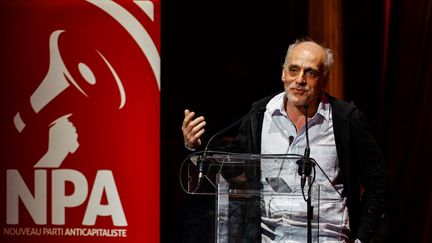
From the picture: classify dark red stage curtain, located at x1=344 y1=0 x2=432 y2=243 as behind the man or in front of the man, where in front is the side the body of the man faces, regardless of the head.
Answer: behind

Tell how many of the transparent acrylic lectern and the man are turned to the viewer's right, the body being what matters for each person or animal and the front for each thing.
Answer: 0

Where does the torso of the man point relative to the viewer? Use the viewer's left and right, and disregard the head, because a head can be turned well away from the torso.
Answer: facing the viewer and to the left of the viewer

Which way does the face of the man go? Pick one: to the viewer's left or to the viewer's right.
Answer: to the viewer's left

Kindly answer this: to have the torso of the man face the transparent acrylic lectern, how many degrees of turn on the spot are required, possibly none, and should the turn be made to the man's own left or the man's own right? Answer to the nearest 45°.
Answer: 0° — they already face it
